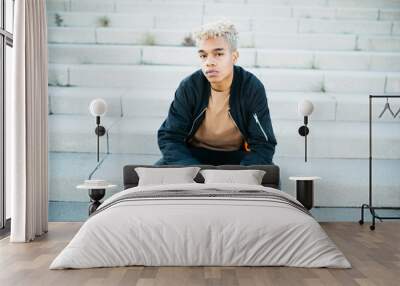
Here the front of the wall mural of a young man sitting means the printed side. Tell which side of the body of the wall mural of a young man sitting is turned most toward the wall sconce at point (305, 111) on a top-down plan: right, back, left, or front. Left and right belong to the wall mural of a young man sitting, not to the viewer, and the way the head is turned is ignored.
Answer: left

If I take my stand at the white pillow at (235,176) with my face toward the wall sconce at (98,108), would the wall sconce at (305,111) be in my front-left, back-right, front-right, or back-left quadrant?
back-right

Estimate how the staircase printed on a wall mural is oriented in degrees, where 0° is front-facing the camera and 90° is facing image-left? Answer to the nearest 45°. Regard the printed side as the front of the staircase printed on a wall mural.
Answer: approximately 0°

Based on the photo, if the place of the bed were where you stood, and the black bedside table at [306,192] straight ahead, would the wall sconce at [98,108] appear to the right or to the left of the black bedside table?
left

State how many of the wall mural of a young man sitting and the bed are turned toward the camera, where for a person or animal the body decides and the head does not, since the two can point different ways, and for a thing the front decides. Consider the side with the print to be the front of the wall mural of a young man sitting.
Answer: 2

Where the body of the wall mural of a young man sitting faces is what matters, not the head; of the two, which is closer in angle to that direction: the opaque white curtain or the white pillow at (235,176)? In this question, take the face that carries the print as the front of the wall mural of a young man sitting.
the white pillow
